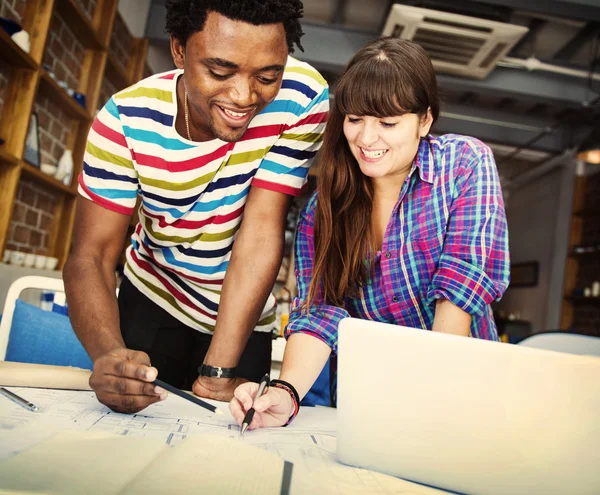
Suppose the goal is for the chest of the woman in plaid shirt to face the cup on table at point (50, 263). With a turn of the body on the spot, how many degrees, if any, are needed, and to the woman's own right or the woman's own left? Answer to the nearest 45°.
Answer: approximately 90° to the woman's own right

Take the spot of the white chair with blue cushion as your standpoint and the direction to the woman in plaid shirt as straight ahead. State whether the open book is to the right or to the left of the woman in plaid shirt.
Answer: right

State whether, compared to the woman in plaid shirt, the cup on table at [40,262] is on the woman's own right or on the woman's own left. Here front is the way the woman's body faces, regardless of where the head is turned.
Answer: on the woman's own right

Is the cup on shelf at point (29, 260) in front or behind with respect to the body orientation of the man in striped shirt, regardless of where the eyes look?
behind

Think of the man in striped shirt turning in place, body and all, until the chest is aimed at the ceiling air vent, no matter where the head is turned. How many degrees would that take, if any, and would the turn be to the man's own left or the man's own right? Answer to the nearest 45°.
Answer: approximately 135° to the man's own left

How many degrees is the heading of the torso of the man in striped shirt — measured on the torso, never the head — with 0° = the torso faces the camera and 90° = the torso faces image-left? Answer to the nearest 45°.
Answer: approximately 0°
